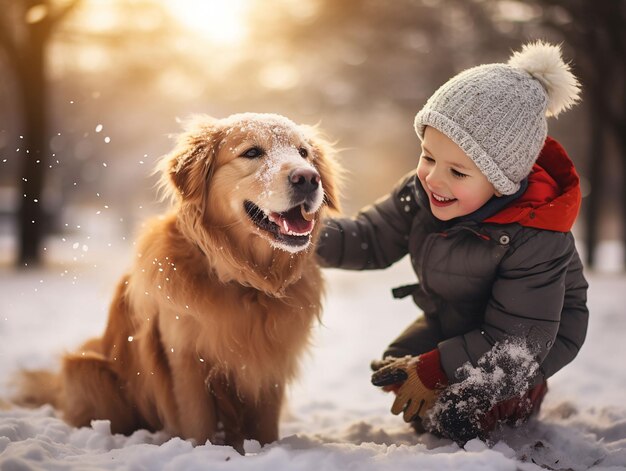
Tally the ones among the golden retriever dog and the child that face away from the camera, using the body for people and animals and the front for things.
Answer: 0

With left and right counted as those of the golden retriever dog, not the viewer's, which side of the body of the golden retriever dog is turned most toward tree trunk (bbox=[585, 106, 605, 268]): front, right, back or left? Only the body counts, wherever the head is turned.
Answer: left

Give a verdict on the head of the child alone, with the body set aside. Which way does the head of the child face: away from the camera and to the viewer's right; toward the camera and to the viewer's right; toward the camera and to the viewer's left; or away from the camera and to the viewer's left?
toward the camera and to the viewer's left

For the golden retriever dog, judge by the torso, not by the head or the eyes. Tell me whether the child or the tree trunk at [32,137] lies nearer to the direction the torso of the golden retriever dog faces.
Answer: the child

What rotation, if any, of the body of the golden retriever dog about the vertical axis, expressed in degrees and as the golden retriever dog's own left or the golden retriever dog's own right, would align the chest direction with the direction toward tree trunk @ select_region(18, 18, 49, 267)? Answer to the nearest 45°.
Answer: approximately 135° to the golden retriever dog's own left

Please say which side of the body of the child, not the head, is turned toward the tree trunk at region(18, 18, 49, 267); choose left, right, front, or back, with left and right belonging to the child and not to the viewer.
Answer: right

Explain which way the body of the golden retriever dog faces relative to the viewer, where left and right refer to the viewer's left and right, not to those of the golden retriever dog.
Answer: facing the viewer and to the right of the viewer

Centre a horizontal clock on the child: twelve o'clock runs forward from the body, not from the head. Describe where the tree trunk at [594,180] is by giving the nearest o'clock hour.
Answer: The tree trunk is roughly at 5 o'clock from the child.

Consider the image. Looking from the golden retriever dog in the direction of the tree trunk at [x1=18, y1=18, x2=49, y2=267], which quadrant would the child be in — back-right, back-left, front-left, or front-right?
back-right

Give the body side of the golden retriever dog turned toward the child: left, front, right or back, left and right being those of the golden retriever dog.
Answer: front
